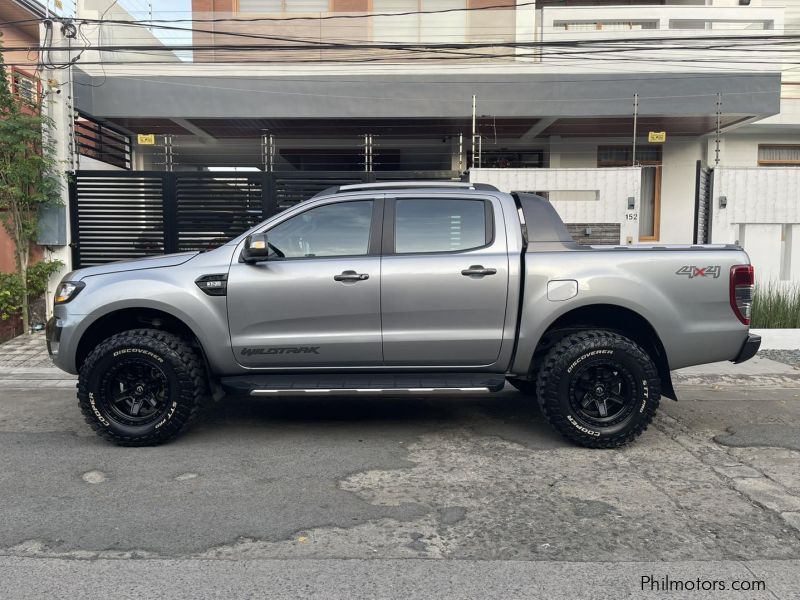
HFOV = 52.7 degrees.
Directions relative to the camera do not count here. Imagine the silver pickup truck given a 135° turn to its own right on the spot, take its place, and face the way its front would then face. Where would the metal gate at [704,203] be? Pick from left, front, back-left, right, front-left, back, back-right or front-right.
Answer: front

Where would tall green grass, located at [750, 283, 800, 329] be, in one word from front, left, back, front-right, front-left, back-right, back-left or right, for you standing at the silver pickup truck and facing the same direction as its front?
back-right

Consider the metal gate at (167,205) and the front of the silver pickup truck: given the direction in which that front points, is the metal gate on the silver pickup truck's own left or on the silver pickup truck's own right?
on the silver pickup truck's own right

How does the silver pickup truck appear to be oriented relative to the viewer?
to the viewer's left

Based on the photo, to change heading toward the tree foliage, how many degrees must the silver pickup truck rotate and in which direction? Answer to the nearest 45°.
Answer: approximately 45° to its right
